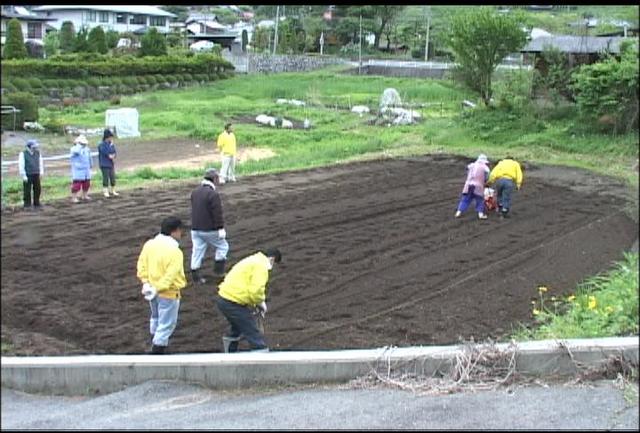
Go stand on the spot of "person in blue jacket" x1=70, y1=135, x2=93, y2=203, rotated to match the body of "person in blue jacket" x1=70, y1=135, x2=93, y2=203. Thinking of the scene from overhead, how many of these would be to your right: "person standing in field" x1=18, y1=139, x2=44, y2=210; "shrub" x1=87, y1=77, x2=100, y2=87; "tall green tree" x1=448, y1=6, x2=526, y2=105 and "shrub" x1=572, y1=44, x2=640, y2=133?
1

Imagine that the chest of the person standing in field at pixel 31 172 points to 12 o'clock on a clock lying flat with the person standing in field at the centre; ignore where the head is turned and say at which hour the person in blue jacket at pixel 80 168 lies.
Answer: The person in blue jacket is roughly at 9 o'clock from the person standing in field.

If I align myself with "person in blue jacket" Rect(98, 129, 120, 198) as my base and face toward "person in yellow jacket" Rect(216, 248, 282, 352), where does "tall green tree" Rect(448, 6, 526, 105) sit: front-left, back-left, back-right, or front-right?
back-left

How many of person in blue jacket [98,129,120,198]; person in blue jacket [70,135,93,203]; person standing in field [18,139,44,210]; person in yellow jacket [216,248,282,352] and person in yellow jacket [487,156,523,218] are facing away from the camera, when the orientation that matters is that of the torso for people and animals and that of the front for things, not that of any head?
1

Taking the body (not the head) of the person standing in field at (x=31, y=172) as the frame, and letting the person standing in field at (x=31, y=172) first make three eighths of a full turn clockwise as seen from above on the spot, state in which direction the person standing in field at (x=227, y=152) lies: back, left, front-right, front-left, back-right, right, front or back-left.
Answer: back-right

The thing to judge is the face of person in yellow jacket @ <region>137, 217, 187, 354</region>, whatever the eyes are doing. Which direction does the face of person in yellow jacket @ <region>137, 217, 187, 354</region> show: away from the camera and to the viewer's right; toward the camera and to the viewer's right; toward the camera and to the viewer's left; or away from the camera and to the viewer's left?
away from the camera and to the viewer's right

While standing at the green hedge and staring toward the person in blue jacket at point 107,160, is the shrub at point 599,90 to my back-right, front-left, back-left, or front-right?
front-left

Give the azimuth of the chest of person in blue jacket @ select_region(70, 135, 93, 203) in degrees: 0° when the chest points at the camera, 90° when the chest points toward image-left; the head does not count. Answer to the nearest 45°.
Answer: approximately 315°

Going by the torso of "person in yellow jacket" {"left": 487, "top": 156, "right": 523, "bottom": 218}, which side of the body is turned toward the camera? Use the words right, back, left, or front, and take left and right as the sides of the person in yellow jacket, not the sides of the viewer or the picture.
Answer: back

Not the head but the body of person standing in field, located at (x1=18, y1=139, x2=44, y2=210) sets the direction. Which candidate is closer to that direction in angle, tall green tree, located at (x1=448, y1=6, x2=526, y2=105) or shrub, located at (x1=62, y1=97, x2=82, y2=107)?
the tall green tree

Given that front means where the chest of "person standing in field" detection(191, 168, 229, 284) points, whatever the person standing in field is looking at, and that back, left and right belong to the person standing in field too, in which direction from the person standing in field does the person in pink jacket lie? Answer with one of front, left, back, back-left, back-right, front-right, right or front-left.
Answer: front

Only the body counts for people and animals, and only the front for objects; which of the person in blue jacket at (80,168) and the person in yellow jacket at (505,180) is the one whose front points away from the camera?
the person in yellow jacket

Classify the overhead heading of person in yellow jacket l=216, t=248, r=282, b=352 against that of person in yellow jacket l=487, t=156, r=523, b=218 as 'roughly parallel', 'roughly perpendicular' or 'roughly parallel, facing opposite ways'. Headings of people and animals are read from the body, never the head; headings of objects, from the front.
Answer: roughly perpendicular

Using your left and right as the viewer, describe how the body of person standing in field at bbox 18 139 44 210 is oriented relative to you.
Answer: facing the viewer and to the right of the viewer
